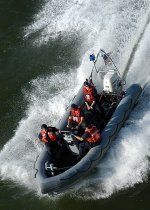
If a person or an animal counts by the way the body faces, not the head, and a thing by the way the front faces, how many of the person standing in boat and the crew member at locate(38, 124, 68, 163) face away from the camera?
0

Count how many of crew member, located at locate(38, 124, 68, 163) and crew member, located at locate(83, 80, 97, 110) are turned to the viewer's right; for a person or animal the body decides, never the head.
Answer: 0

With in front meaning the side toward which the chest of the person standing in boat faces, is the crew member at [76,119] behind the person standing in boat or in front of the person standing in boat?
in front

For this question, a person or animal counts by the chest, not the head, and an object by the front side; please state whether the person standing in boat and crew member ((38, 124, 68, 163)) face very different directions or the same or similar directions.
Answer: same or similar directions

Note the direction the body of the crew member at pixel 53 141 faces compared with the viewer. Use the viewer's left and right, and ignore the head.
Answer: facing the viewer and to the left of the viewer
